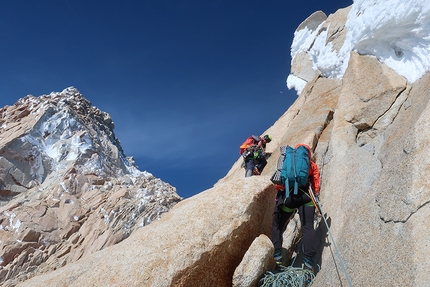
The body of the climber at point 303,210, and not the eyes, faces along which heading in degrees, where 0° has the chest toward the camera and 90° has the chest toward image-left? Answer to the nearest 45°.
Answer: approximately 180°

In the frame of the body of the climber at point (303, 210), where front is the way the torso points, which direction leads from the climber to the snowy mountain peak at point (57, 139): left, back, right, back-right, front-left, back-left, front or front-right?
front-left

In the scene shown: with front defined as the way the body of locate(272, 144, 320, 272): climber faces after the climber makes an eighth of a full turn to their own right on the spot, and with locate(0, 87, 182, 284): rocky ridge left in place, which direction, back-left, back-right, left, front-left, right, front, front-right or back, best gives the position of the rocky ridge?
left

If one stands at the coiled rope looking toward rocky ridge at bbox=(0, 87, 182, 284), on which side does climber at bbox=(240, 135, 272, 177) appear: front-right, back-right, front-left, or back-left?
front-right

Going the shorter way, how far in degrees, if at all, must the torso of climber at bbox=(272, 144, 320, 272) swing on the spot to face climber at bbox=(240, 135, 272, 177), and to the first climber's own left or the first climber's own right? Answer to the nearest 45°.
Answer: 0° — they already face them

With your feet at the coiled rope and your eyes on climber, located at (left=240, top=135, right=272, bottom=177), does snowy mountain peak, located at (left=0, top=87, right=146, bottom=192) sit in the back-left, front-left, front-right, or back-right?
front-left
